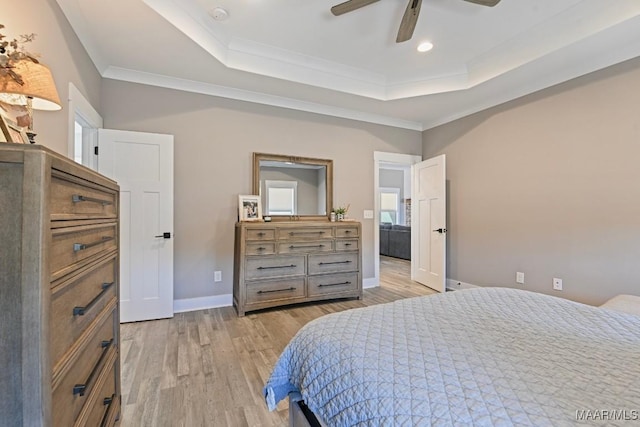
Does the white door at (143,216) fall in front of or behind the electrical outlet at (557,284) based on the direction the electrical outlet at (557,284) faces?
in front

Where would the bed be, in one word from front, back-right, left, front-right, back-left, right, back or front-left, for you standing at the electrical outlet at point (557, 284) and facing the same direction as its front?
front-left

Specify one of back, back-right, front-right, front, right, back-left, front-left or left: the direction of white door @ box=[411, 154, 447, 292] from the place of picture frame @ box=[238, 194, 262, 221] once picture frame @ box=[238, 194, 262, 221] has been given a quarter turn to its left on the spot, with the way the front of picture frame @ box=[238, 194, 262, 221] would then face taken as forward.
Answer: front

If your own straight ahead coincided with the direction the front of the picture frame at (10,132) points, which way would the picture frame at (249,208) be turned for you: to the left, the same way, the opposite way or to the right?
to the right

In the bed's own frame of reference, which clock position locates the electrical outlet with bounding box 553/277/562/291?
The electrical outlet is roughly at 5 o'clock from the bed.

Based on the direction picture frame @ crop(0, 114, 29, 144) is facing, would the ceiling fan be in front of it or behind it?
in front

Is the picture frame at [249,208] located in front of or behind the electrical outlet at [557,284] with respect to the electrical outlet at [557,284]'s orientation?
in front

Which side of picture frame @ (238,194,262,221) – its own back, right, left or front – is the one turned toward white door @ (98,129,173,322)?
right

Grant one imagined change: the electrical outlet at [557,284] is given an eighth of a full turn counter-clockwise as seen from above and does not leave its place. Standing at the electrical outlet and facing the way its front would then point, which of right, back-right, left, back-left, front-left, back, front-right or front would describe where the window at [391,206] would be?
back-right

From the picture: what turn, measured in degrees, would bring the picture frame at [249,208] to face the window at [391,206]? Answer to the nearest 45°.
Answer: approximately 135° to its left

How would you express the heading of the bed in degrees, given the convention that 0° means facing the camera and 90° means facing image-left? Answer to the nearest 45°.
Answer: approximately 45°

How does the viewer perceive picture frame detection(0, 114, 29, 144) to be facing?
facing the viewer and to the right of the viewer

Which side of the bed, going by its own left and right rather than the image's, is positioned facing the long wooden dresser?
right

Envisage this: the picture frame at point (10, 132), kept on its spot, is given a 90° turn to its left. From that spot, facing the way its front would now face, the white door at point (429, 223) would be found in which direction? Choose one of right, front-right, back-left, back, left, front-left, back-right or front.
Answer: front-right

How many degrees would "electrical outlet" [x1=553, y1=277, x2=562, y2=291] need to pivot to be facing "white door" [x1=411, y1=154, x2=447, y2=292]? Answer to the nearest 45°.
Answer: approximately 45° to its right

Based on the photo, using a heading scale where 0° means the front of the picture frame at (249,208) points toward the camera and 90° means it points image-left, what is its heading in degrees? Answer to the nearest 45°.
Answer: approximately 0°
